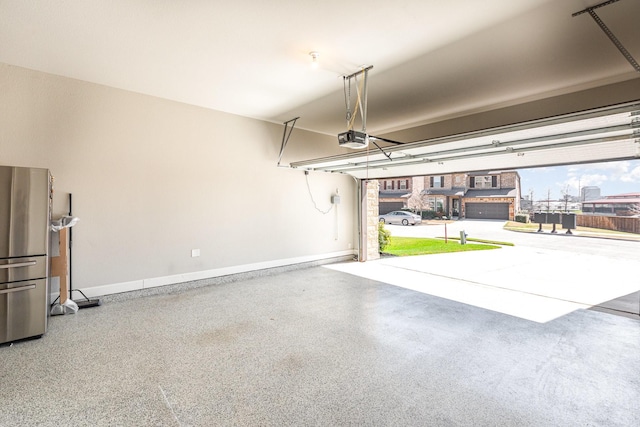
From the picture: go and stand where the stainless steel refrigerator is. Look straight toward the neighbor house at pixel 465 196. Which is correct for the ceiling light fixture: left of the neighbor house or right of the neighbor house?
right

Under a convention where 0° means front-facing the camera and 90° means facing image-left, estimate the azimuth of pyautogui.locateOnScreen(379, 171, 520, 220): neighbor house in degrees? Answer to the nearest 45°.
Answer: approximately 0°

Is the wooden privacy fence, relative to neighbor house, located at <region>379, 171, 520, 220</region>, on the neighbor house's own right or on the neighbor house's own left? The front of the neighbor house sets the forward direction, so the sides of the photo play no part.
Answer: on the neighbor house's own left

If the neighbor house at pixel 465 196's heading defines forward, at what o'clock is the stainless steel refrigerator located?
The stainless steel refrigerator is roughly at 1 o'clock from the neighbor house.

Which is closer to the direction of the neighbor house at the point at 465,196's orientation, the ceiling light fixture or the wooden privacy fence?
the ceiling light fixture

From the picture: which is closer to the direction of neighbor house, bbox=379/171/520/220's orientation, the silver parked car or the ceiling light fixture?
the ceiling light fixture

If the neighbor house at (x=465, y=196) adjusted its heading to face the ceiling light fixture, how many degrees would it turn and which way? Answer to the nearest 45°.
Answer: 0° — it already faces it

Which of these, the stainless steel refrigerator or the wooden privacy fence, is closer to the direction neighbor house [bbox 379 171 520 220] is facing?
the stainless steel refrigerator

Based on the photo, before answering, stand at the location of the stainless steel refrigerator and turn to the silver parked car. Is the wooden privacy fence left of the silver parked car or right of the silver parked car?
right
